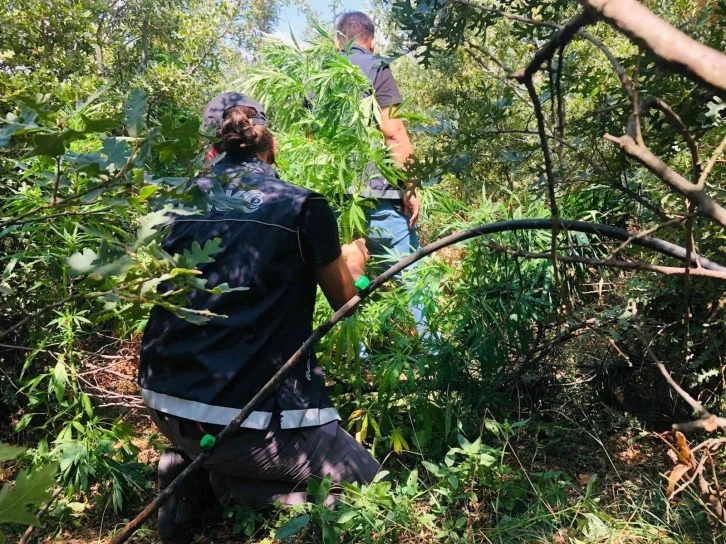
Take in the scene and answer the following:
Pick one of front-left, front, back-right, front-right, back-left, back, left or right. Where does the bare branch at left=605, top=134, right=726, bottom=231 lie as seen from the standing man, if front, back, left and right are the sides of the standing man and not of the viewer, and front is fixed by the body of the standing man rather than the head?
back

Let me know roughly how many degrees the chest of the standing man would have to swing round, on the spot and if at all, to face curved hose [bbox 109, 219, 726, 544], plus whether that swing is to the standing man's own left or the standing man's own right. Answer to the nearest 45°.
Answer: approximately 180°

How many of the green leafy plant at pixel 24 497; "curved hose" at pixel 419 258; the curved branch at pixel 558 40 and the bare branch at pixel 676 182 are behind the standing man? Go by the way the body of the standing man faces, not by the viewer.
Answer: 4

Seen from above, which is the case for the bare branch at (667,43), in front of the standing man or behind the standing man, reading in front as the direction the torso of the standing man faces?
behind

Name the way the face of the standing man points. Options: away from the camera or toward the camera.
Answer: away from the camera

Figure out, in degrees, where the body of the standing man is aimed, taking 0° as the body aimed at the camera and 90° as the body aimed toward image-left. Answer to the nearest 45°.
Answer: approximately 180°

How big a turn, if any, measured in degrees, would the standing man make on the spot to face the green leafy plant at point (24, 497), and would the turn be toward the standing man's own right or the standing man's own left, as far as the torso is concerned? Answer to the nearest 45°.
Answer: approximately 180°

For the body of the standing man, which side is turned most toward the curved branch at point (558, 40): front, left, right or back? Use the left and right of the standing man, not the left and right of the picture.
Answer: back
